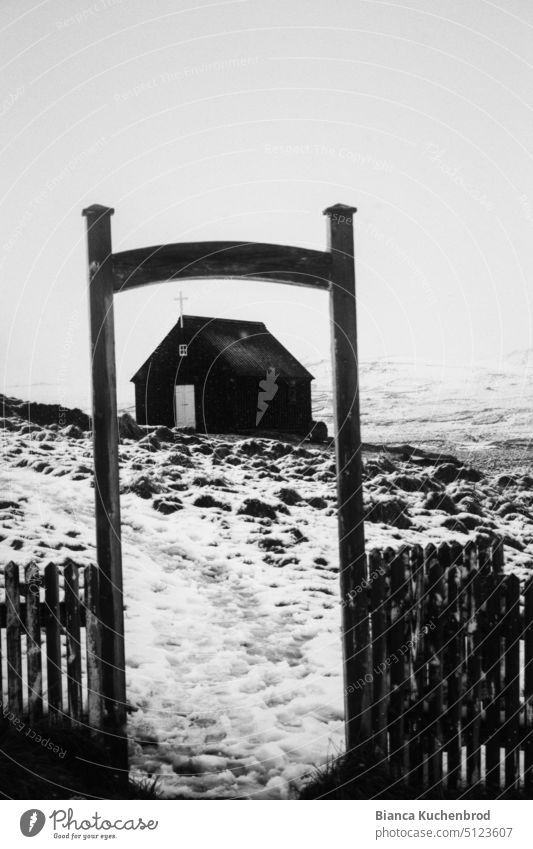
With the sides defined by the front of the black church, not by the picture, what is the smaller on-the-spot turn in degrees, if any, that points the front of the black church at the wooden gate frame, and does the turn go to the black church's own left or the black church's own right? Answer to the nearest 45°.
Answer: approximately 45° to the black church's own left

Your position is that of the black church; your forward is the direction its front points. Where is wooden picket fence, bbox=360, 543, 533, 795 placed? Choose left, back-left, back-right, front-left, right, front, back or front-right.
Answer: front-left

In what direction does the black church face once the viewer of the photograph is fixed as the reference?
facing the viewer and to the left of the viewer
